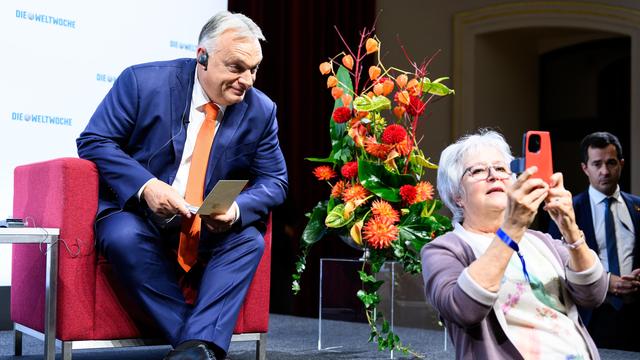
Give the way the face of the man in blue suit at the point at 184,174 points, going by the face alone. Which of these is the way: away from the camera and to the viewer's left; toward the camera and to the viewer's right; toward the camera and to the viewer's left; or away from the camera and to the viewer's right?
toward the camera and to the viewer's right

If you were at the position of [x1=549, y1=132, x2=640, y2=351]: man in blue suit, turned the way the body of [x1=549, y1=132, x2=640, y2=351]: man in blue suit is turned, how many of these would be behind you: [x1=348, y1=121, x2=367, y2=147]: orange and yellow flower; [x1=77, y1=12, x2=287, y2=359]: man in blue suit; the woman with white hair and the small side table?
0

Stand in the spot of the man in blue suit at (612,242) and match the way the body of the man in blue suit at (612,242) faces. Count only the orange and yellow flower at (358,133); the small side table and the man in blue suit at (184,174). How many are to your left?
0

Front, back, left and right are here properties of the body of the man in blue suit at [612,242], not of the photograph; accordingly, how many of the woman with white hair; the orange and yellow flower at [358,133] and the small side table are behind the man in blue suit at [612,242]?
0

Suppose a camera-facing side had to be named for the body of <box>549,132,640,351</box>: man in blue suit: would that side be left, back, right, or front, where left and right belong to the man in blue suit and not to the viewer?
front

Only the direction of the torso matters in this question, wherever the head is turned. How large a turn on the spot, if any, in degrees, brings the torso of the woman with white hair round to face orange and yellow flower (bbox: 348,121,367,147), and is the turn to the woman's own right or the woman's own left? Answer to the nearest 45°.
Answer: approximately 180°

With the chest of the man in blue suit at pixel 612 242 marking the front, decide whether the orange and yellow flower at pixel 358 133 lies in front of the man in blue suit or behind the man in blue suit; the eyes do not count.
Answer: in front

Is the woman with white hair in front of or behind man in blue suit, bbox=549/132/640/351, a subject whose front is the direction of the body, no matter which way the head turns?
in front

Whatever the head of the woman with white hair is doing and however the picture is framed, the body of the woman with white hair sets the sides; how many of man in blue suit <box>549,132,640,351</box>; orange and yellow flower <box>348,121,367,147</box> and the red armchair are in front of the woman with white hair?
0

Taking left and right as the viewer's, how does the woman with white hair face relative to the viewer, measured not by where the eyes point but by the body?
facing the viewer and to the right of the viewer

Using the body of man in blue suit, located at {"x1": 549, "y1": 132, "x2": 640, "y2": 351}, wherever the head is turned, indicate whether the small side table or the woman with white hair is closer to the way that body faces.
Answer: the woman with white hair

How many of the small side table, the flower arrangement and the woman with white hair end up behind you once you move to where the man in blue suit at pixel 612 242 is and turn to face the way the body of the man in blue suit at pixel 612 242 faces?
0

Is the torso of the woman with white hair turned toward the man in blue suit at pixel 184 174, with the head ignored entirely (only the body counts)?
no

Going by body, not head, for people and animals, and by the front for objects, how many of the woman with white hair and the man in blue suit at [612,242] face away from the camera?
0

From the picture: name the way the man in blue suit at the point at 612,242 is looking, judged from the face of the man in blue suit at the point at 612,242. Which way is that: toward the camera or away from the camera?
toward the camera

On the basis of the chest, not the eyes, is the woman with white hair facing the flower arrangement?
no

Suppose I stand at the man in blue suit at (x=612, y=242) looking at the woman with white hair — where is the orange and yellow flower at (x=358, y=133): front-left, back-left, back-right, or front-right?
front-right
